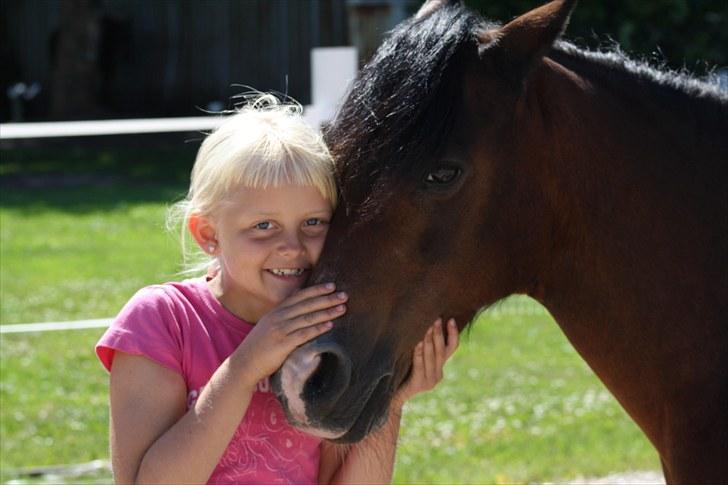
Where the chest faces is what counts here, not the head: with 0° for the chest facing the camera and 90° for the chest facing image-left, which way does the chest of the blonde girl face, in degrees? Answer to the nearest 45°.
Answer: approximately 315°

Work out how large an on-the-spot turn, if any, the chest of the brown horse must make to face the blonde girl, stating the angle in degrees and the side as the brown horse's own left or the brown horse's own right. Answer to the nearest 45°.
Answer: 0° — it already faces them

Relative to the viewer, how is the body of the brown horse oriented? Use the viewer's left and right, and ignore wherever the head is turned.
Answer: facing to the left of the viewer

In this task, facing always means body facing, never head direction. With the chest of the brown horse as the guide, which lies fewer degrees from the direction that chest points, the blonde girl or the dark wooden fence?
the blonde girl

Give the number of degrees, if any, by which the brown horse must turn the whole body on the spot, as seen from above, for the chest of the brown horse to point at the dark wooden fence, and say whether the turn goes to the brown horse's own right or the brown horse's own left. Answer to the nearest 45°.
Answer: approximately 90° to the brown horse's own right

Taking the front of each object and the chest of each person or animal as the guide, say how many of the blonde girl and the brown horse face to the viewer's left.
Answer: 1

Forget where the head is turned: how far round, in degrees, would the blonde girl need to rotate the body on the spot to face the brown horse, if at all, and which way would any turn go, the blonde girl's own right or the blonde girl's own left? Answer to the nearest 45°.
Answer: approximately 45° to the blonde girl's own left

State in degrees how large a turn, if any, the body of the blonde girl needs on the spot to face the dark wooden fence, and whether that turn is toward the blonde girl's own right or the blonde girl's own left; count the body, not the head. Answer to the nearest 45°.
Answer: approximately 135° to the blonde girl's own left
